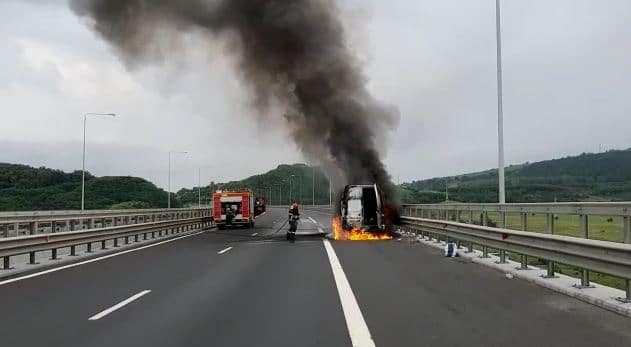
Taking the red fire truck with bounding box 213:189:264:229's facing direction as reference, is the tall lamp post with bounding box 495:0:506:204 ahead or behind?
behind

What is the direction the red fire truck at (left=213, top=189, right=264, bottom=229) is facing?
away from the camera

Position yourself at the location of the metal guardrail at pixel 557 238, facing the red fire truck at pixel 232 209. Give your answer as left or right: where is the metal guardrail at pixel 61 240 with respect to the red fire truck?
left

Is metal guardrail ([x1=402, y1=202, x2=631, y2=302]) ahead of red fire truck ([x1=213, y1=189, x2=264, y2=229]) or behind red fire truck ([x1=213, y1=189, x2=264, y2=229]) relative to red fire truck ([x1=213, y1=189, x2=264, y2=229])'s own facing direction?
behind

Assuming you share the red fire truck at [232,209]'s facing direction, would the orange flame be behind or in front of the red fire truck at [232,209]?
behind

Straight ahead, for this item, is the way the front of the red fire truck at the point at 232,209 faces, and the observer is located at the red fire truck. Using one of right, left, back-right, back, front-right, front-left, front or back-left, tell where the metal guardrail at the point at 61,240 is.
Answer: back

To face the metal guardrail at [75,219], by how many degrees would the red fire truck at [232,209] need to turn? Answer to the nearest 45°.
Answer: approximately 135° to its left

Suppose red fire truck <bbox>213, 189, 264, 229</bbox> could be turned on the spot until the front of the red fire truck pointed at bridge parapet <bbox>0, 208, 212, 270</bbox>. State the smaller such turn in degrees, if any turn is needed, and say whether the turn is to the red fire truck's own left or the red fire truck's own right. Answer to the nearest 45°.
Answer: approximately 180°
